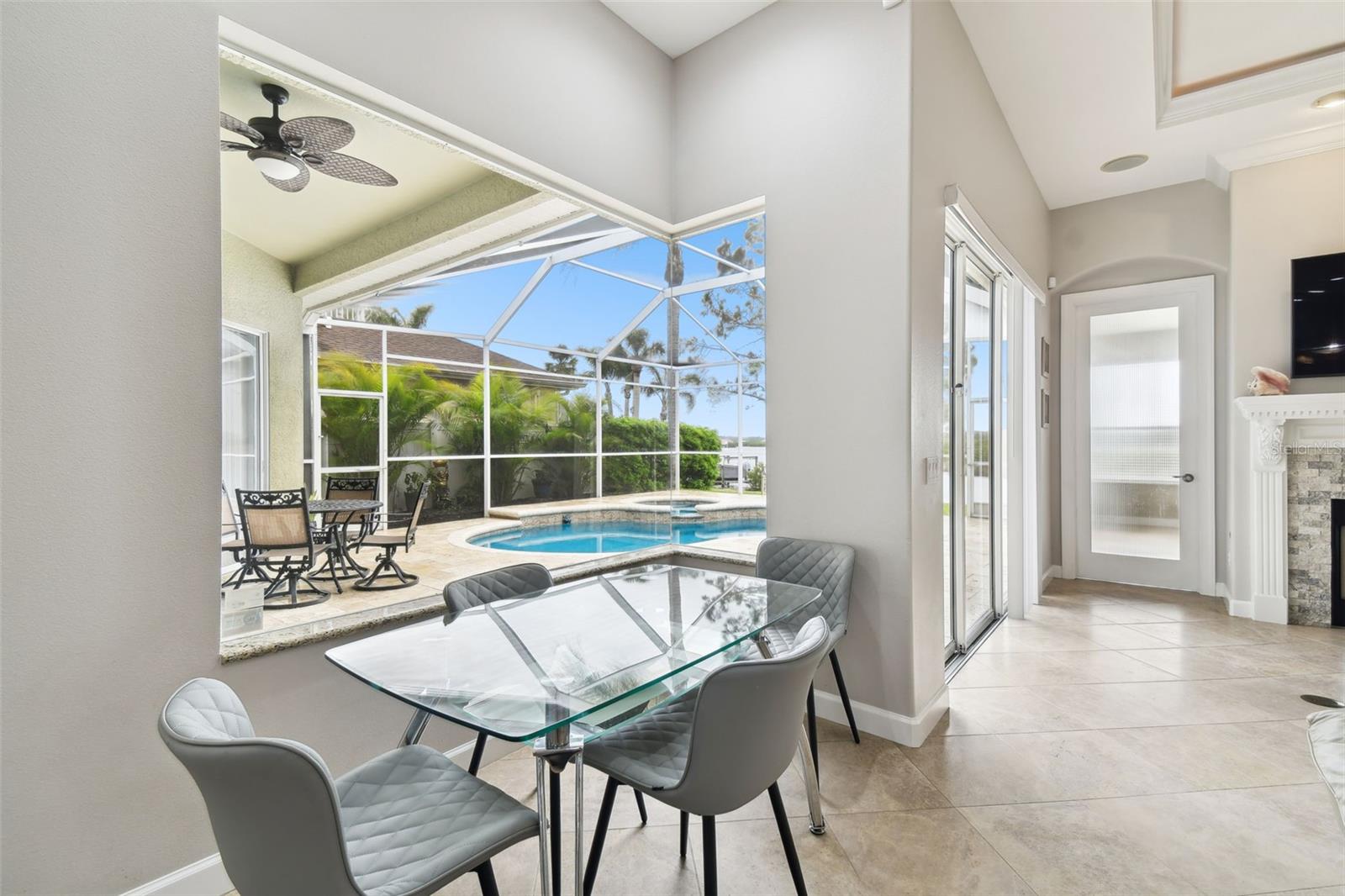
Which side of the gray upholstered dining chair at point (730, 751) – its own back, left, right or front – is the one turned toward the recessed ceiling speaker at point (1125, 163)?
right

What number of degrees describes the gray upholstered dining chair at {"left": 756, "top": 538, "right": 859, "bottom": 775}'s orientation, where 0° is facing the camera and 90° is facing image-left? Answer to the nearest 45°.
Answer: approximately 45°

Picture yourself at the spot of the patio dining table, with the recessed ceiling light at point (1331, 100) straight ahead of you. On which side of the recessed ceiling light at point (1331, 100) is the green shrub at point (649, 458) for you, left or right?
left

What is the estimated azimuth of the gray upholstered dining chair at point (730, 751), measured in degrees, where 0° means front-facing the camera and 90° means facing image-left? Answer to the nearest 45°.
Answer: approximately 135°

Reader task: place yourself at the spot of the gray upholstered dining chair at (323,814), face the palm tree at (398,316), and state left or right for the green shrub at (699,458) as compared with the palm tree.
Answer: right

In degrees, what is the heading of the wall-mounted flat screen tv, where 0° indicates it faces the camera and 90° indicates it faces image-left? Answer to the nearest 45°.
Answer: approximately 45°

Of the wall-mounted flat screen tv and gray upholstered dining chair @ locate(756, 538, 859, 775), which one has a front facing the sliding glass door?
the wall-mounted flat screen tv

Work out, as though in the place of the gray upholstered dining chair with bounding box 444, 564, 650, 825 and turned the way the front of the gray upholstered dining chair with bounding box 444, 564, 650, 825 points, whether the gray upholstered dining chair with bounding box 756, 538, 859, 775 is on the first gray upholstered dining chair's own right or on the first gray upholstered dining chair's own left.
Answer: on the first gray upholstered dining chair's own left

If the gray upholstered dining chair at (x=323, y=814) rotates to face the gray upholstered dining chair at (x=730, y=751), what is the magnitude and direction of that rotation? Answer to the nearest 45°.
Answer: approximately 45° to its right

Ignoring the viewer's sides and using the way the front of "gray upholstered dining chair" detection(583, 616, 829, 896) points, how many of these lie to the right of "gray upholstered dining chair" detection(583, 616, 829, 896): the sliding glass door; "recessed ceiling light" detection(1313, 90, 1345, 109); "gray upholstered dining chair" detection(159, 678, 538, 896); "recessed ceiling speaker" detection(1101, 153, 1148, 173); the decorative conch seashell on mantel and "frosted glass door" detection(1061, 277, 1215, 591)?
5

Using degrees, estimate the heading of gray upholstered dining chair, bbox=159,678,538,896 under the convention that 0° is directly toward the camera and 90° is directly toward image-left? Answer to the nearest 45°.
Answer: approximately 225°

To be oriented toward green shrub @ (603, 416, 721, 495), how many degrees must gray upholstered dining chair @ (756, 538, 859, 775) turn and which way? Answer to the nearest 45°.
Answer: approximately 90° to its right
